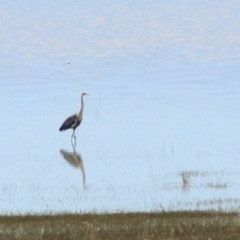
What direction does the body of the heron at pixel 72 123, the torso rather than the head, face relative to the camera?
to the viewer's right
